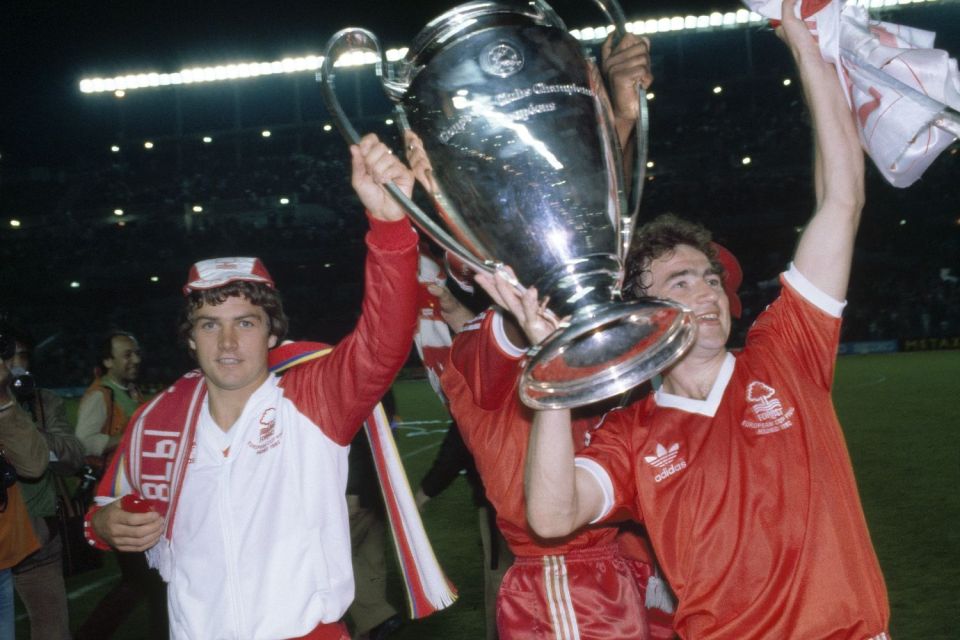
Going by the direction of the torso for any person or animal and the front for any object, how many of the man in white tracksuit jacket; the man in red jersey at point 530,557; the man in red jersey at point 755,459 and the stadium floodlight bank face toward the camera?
3

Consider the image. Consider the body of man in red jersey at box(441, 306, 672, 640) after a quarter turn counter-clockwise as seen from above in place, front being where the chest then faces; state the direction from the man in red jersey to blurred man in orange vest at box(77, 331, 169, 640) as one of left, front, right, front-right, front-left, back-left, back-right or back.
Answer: front-left

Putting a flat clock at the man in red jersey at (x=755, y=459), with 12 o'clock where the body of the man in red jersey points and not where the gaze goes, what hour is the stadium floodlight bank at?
The stadium floodlight bank is roughly at 5 o'clock from the man in red jersey.

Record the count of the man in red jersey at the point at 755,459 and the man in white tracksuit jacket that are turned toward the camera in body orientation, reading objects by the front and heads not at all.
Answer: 2

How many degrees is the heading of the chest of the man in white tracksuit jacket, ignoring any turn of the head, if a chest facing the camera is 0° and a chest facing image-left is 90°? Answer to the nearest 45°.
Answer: approximately 0°

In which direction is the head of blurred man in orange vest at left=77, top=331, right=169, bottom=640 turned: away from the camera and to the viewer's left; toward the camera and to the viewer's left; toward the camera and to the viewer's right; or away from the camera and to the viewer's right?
toward the camera and to the viewer's right

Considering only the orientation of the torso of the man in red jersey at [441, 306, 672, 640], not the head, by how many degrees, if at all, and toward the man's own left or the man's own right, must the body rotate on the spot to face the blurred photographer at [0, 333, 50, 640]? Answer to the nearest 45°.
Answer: approximately 135° to the man's own left

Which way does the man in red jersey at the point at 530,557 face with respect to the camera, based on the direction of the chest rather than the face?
to the viewer's right
